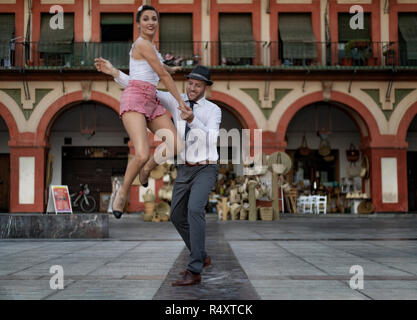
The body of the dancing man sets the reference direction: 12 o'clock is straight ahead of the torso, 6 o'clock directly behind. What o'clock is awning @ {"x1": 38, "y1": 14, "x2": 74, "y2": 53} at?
The awning is roughly at 4 o'clock from the dancing man.

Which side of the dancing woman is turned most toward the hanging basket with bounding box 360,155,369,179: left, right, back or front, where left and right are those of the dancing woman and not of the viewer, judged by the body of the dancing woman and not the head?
left

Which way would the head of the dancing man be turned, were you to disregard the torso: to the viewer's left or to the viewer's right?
to the viewer's left

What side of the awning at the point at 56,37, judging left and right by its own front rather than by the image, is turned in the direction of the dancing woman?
front

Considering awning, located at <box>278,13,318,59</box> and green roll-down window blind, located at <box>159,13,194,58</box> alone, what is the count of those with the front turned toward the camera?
2

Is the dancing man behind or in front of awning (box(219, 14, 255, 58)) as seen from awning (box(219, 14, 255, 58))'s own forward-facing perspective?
in front

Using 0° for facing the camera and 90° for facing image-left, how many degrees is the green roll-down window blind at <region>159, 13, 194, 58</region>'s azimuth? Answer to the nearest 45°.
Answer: approximately 0°

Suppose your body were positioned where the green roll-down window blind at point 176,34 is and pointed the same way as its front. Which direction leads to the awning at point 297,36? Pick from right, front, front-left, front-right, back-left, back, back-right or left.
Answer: left

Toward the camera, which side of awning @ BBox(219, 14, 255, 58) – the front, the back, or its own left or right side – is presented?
front

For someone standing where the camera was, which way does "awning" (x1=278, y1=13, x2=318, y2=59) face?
facing the viewer

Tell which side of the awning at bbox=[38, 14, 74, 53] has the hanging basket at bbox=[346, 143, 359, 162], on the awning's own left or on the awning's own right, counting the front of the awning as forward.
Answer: on the awning's own left
